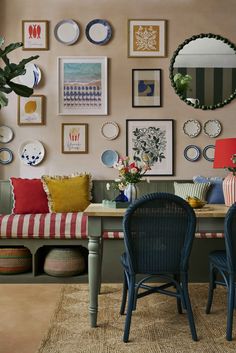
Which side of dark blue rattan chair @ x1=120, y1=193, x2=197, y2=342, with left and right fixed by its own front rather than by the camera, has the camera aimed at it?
back

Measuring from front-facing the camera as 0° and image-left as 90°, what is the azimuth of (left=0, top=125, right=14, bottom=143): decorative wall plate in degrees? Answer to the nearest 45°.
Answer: approximately 0°

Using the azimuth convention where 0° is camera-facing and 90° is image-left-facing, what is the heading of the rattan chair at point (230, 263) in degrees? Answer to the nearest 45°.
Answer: approximately 135°

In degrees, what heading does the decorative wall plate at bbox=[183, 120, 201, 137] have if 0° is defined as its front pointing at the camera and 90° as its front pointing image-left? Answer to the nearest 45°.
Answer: approximately 0°

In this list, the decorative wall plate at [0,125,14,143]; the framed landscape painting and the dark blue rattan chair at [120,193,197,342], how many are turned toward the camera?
2
